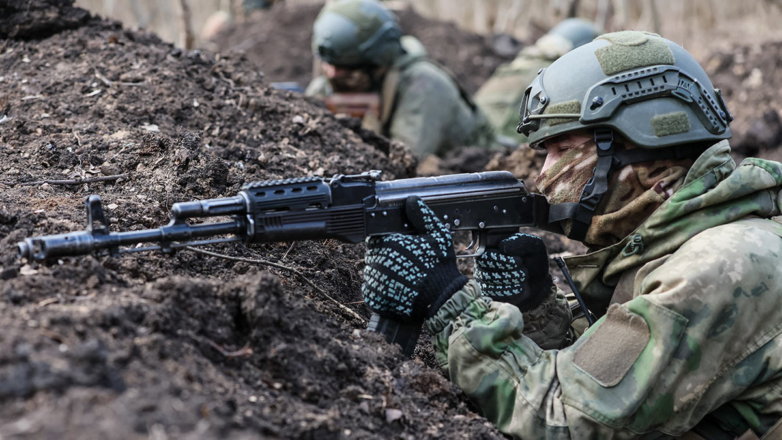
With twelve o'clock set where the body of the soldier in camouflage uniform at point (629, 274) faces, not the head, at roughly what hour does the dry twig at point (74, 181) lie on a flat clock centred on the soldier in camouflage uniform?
The dry twig is roughly at 12 o'clock from the soldier in camouflage uniform.

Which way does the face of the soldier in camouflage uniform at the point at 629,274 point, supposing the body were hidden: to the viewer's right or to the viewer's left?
to the viewer's left

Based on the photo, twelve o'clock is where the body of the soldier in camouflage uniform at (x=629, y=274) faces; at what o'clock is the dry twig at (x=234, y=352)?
The dry twig is roughly at 11 o'clock from the soldier in camouflage uniform.

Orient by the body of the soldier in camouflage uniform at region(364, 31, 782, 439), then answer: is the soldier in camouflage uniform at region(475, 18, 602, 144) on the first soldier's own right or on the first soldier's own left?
on the first soldier's own right

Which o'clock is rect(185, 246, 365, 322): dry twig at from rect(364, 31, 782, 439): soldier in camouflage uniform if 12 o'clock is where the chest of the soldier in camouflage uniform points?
The dry twig is roughly at 12 o'clock from the soldier in camouflage uniform.

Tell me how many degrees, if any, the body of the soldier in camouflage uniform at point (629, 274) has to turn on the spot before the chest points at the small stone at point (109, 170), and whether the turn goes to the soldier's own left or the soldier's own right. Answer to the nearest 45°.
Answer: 0° — they already face it

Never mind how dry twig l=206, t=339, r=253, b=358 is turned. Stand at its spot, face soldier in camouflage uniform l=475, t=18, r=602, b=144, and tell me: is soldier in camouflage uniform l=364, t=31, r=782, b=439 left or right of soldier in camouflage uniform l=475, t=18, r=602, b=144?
right

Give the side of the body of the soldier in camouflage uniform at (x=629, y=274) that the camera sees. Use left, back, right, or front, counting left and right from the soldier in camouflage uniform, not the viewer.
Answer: left

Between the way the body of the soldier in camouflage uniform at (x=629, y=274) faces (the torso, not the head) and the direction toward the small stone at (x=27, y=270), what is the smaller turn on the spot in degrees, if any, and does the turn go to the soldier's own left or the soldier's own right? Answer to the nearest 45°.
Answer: approximately 45° to the soldier's own left

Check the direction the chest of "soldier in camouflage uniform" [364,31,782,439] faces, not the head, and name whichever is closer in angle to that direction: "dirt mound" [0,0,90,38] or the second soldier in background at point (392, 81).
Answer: the dirt mound
